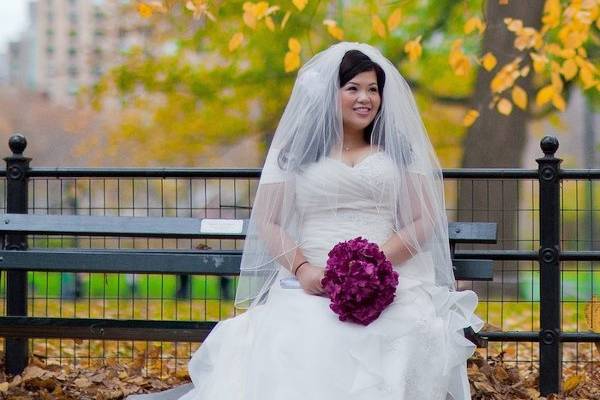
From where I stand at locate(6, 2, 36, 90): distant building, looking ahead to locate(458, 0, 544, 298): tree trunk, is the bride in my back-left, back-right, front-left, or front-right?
front-right

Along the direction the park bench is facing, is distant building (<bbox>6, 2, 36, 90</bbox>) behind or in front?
behind

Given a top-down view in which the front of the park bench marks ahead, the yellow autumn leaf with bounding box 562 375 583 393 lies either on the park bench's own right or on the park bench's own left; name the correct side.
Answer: on the park bench's own left

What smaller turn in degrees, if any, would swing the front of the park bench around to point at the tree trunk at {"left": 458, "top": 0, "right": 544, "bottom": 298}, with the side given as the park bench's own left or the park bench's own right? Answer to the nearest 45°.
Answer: approximately 135° to the park bench's own left

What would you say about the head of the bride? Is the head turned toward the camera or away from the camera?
toward the camera

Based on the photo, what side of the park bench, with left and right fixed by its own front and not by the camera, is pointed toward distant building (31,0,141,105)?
back

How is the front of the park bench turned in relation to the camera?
facing the viewer
